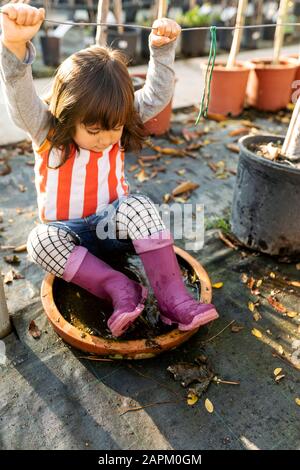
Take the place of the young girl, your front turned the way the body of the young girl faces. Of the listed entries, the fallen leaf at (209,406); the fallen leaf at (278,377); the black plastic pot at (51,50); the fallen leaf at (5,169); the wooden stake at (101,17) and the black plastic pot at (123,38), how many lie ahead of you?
2

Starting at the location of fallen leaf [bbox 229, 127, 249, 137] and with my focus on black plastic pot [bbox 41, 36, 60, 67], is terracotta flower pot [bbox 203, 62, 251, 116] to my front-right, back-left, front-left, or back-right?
front-right

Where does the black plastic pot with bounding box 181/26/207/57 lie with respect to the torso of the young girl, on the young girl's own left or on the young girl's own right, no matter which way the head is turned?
on the young girl's own left

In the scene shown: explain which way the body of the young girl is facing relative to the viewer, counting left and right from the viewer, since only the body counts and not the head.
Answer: facing the viewer and to the right of the viewer

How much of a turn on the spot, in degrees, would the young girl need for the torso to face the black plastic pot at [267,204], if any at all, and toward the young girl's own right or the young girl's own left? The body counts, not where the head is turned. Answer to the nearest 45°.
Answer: approximately 90° to the young girl's own left

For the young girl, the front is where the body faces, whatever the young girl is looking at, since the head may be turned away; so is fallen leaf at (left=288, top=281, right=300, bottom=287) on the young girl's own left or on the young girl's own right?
on the young girl's own left

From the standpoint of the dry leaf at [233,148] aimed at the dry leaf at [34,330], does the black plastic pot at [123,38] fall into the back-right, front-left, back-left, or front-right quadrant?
back-right

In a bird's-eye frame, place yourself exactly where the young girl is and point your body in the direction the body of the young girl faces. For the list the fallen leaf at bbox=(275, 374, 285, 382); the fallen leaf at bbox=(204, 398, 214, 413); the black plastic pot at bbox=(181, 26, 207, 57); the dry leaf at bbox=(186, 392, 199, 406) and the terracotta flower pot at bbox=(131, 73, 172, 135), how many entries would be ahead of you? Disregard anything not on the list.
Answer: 3

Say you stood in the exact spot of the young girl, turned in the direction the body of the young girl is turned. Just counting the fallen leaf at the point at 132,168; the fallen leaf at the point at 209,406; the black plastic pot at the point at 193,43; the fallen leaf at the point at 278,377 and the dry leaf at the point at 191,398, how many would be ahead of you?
3

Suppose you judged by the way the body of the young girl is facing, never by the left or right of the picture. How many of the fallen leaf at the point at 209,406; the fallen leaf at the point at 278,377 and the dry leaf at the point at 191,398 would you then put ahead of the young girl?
3

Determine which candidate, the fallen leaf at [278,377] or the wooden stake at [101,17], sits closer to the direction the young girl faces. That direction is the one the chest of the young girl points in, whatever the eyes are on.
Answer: the fallen leaf

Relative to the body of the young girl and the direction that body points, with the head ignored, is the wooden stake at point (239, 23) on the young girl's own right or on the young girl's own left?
on the young girl's own left
